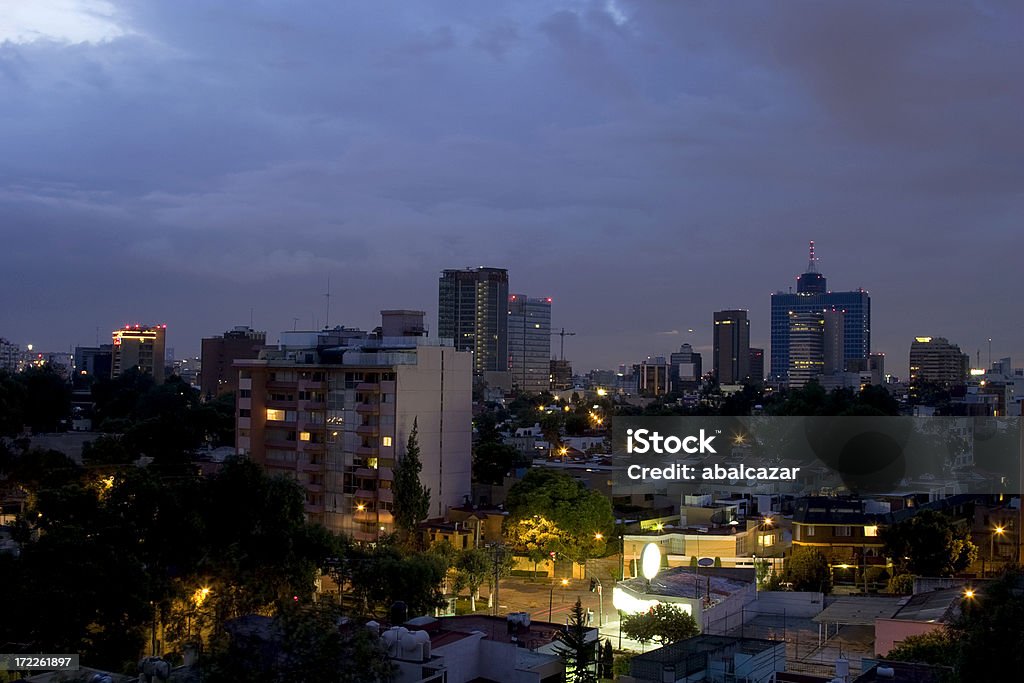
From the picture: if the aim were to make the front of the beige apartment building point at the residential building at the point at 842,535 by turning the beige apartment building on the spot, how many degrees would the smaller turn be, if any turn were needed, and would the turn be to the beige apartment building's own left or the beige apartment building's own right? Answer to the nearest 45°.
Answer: approximately 135° to the beige apartment building's own left

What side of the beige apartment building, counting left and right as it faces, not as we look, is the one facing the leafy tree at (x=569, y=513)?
left

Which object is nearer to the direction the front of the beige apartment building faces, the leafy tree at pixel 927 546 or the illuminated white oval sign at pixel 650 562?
the illuminated white oval sign

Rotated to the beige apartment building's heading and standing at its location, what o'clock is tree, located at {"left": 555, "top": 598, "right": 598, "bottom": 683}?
The tree is roughly at 10 o'clock from the beige apartment building.

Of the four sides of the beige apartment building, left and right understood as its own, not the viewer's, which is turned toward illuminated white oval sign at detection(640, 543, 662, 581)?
left

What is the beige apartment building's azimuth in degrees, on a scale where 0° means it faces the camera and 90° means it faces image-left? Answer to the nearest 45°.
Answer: approximately 45°

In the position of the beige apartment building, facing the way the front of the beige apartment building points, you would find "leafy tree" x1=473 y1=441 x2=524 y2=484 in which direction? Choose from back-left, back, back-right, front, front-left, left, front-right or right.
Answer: back

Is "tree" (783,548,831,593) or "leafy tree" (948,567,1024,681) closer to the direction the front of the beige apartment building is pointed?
the leafy tree
